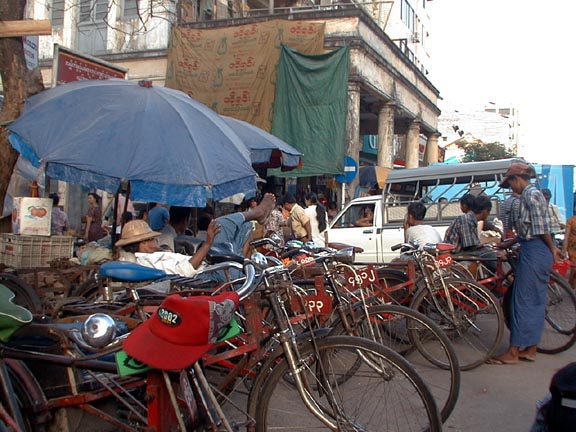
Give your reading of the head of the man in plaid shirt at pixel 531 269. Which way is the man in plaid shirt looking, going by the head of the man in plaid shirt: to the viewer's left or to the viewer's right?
to the viewer's left

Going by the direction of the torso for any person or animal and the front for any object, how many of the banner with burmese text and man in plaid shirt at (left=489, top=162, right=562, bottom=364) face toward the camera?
1

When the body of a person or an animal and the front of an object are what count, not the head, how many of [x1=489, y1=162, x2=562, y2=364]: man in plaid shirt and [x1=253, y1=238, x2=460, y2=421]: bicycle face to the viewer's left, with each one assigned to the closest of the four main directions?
1

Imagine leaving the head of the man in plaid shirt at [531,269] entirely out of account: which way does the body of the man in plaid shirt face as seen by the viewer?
to the viewer's left

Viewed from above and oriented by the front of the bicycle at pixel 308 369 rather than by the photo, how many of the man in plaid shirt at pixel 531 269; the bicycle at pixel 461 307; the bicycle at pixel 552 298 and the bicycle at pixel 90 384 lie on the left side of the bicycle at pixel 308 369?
3

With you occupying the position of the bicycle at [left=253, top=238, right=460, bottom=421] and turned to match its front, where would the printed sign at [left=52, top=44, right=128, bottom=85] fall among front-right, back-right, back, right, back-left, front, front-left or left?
back

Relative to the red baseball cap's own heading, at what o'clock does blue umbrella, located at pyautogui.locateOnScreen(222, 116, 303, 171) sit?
The blue umbrella is roughly at 5 o'clock from the red baseball cap.

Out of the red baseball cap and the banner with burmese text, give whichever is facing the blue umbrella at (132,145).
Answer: the banner with burmese text

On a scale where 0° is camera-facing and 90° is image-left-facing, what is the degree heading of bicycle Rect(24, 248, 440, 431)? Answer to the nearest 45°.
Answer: approximately 315°

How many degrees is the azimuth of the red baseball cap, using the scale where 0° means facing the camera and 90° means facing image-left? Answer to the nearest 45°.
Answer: approximately 45°

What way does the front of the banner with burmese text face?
toward the camera

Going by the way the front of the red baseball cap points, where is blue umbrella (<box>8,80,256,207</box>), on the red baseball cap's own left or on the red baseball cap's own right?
on the red baseball cap's own right
